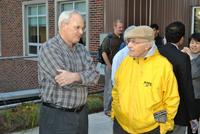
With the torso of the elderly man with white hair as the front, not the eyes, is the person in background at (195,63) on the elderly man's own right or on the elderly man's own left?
on the elderly man's own left

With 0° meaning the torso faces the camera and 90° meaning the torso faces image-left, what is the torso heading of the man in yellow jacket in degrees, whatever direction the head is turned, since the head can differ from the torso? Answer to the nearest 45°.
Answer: approximately 45°

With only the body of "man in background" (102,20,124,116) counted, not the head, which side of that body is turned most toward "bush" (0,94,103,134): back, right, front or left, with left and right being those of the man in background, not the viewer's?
right

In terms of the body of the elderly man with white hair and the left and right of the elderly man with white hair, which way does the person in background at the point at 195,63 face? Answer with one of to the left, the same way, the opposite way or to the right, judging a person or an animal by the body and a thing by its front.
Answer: to the right

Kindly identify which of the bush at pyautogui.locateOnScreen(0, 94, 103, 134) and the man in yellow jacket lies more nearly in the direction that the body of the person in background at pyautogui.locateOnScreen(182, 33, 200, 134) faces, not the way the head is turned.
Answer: the man in yellow jacket

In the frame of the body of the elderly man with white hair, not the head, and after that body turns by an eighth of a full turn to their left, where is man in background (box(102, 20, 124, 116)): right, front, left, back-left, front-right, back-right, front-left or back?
left

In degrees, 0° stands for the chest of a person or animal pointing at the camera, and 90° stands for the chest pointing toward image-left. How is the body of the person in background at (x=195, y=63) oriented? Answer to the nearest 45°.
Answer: approximately 45°

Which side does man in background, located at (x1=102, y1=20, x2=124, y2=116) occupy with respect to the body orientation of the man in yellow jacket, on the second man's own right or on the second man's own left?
on the second man's own right

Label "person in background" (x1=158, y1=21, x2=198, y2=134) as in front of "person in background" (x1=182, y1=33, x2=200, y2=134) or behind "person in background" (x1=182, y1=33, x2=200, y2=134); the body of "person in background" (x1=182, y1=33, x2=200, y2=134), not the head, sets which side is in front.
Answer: in front

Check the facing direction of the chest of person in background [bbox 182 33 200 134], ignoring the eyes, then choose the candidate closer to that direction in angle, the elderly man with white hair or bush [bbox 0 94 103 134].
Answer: the elderly man with white hair

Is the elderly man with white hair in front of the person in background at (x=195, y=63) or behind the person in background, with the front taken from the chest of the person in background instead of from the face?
in front
